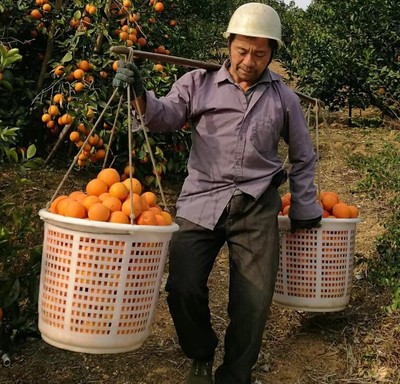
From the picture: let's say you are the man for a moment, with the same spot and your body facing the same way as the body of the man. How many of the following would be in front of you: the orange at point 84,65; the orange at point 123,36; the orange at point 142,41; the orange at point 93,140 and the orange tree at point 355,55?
0

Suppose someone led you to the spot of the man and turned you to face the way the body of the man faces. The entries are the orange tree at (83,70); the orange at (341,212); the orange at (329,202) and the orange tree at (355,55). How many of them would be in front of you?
0

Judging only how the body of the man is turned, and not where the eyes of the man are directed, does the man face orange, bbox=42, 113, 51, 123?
no

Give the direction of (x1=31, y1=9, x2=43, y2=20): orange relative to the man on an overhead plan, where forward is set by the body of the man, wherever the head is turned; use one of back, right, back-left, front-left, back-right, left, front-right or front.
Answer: back-right

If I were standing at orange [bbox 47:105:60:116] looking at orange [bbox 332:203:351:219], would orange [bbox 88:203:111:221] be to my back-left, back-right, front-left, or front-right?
front-right

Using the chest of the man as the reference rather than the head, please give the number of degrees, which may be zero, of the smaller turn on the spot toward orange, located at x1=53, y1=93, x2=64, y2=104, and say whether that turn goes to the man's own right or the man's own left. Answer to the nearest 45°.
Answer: approximately 135° to the man's own right

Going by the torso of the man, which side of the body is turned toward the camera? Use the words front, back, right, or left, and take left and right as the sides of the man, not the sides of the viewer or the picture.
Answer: front

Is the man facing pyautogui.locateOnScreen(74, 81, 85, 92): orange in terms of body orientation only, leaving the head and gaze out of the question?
no

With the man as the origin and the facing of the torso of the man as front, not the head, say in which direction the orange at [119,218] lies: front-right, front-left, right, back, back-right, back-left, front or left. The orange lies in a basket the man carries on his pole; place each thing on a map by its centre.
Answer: front-right

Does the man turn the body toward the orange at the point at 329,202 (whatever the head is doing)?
no

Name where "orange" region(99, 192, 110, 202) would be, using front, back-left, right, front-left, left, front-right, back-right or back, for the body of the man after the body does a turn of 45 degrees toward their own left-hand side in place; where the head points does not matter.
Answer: right

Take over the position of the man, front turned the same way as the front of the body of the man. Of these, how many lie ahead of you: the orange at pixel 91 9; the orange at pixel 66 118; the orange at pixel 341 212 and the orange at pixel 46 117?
0

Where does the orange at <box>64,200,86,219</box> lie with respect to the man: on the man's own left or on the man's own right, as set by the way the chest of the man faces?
on the man's own right

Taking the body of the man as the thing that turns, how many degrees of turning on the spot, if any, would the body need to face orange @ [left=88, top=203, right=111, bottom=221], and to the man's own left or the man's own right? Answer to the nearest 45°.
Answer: approximately 45° to the man's own right
